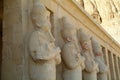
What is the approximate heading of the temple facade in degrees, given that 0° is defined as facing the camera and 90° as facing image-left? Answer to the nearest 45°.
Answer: approximately 315°
